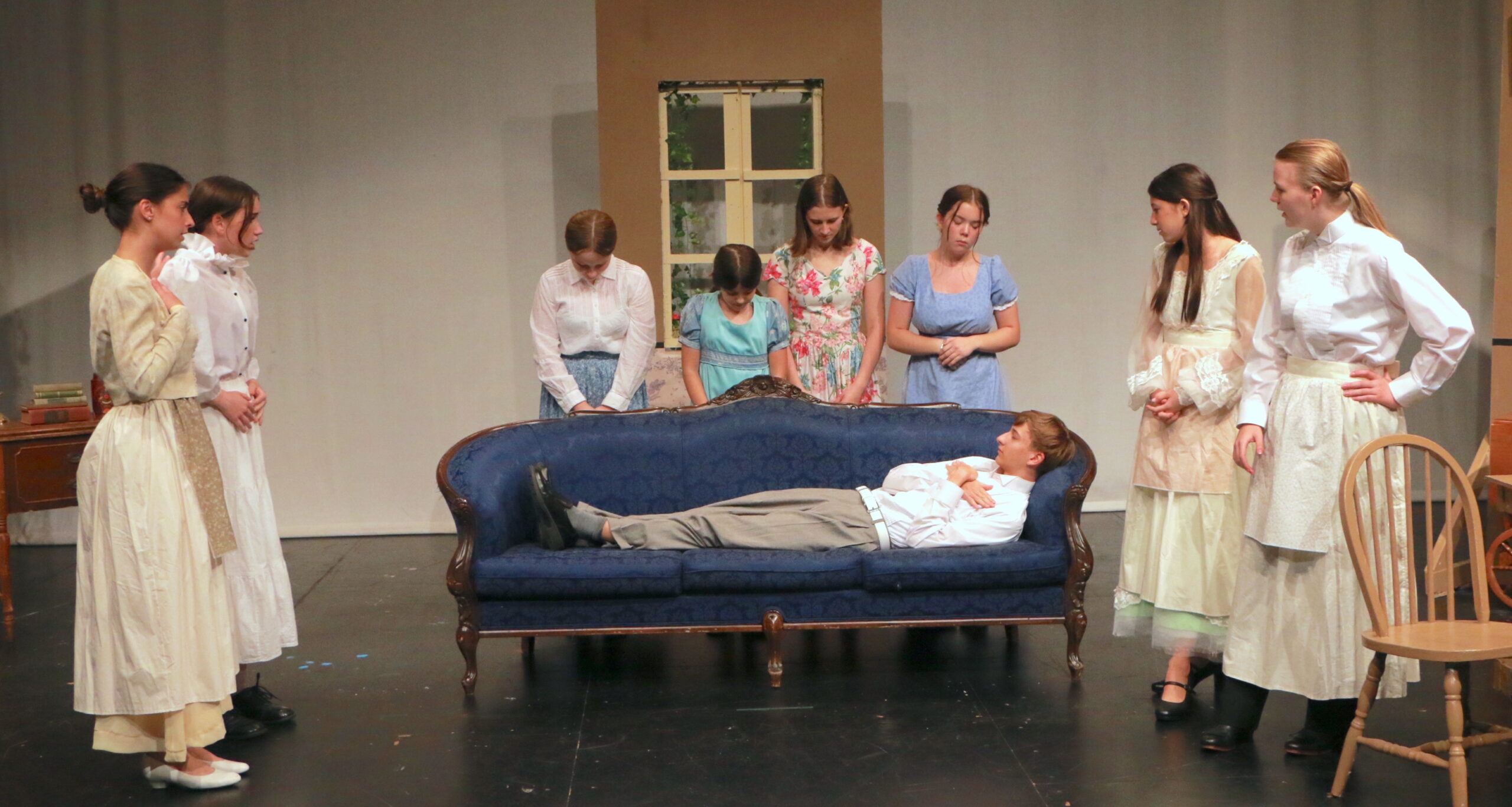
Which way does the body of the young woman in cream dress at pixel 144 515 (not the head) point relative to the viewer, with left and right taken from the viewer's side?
facing to the right of the viewer

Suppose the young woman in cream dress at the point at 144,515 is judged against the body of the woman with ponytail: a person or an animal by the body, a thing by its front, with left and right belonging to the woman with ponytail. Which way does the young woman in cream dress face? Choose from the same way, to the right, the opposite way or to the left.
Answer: the opposite way

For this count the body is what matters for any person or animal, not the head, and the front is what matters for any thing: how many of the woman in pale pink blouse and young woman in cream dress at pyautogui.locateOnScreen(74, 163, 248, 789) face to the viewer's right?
1

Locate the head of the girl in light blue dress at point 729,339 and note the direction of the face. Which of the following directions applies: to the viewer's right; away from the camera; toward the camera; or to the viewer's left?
toward the camera

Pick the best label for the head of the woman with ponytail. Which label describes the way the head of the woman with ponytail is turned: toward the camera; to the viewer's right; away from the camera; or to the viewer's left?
to the viewer's left

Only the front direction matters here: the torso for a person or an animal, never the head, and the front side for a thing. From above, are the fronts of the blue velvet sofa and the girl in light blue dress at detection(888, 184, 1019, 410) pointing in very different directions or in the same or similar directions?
same or similar directions

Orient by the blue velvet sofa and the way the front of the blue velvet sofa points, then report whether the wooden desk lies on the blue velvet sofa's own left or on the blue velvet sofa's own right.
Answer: on the blue velvet sofa's own right

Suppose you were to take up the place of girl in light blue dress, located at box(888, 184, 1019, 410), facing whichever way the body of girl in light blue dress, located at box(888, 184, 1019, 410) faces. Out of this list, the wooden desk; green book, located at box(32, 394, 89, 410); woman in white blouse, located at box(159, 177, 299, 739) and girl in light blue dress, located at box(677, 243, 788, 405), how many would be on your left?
0

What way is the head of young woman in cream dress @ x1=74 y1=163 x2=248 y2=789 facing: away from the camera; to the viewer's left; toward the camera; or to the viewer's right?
to the viewer's right

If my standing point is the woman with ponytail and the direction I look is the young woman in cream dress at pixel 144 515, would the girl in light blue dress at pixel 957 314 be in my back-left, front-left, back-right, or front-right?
front-right

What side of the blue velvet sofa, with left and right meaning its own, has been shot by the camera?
front

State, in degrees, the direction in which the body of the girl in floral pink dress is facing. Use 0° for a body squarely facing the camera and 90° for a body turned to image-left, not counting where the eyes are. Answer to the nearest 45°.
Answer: approximately 0°

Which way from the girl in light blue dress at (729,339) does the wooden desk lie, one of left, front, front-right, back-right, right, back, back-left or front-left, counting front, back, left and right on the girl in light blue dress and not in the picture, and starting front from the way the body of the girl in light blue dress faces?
right

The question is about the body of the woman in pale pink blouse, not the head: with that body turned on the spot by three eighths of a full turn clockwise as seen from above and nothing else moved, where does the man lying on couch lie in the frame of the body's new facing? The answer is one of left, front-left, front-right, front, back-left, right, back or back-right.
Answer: back

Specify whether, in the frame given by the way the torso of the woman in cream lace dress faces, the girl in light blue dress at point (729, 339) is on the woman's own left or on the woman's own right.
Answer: on the woman's own right
